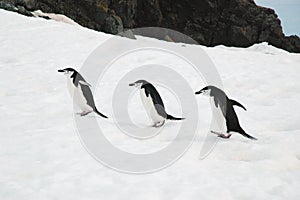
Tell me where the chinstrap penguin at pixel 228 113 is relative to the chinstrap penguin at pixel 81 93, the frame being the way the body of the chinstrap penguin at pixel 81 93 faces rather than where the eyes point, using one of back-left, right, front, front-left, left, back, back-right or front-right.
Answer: back-left

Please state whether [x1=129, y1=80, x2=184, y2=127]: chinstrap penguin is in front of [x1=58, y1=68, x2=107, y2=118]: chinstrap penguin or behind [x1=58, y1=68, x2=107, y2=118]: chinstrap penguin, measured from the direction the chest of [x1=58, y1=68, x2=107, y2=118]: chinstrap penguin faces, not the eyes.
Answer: behind

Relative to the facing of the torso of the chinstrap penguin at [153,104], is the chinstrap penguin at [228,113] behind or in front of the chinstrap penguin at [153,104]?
behind

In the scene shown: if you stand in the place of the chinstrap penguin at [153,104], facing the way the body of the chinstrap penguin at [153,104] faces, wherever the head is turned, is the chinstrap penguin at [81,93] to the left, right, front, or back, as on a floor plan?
front

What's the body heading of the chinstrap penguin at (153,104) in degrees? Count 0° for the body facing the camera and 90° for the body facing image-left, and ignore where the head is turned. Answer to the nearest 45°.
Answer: approximately 90°

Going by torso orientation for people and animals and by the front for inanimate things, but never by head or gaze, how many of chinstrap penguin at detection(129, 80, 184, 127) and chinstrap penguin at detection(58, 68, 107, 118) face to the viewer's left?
2

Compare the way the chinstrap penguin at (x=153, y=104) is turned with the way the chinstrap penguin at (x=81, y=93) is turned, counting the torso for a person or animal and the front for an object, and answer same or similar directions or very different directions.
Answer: same or similar directions

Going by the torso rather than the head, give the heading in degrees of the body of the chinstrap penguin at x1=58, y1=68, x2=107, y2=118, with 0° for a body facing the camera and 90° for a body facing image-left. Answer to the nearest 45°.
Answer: approximately 90°
